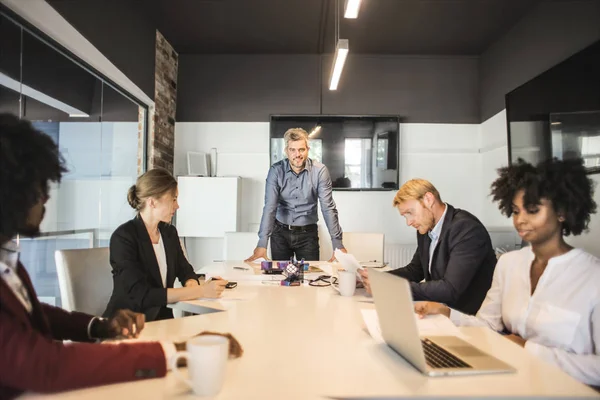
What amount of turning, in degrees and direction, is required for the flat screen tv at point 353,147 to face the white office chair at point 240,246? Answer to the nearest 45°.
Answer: approximately 45° to its right

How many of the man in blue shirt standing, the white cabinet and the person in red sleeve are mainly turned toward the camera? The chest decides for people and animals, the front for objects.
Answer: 2

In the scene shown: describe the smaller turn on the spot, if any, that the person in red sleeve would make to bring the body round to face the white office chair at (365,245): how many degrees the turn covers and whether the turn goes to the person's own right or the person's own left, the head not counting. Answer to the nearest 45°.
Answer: approximately 45° to the person's own left

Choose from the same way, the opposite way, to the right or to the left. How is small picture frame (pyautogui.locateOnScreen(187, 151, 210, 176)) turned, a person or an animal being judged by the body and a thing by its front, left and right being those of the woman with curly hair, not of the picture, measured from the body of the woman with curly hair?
to the left

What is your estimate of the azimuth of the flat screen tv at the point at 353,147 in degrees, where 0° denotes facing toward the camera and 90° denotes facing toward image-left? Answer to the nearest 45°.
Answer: approximately 0°

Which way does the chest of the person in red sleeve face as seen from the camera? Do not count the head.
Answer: to the viewer's right

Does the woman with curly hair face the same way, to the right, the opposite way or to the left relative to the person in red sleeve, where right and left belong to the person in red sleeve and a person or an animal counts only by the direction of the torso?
the opposite way

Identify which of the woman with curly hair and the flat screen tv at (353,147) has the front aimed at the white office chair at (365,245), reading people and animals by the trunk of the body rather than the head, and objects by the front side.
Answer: the flat screen tv

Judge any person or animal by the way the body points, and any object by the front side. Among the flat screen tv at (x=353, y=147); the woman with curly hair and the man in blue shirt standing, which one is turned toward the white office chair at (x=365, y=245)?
the flat screen tv
